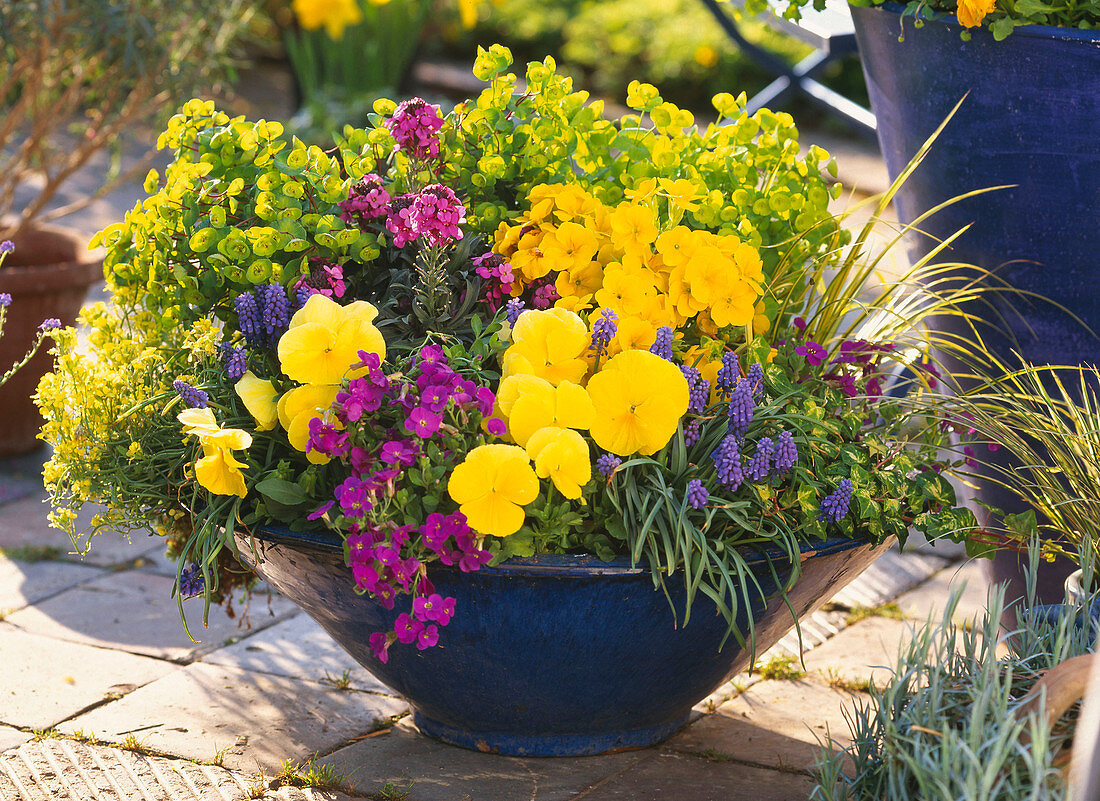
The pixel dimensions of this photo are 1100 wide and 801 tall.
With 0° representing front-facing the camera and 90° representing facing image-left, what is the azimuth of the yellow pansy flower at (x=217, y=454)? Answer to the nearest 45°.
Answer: approximately 45°

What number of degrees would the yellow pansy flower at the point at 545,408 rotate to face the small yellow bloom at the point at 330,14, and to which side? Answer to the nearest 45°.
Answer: approximately 180°

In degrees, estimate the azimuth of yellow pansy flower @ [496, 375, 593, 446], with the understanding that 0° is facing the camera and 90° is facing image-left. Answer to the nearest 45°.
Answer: approximately 0°

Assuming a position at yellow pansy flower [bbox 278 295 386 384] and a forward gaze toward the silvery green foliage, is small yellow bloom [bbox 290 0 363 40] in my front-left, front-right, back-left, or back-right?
back-left
